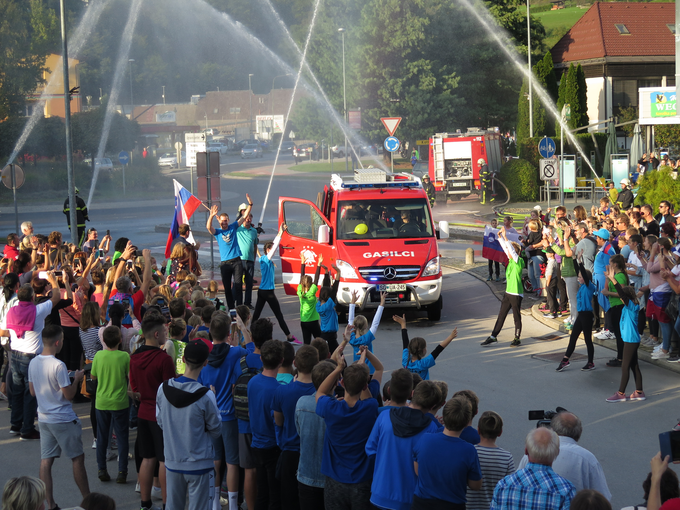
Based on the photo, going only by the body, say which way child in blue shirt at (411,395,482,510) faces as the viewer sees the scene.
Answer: away from the camera

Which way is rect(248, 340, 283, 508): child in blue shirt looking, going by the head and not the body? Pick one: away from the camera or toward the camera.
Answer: away from the camera

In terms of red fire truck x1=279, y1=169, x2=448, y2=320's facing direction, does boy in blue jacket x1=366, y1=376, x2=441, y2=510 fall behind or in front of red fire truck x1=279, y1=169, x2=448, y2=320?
in front

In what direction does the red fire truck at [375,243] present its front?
toward the camera

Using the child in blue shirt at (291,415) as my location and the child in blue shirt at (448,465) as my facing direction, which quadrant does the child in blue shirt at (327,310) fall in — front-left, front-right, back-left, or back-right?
back-left

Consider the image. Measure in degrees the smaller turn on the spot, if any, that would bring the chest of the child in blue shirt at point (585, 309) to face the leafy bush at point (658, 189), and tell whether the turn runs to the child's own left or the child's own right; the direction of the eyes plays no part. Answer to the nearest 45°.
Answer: approximately 90° to the child's own right

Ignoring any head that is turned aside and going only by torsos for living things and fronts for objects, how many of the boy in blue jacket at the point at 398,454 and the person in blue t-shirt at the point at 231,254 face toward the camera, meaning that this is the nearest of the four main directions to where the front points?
1

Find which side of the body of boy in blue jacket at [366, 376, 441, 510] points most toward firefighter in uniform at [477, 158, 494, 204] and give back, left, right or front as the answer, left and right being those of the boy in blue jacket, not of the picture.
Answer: front
